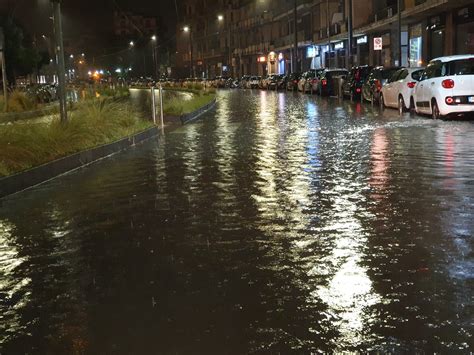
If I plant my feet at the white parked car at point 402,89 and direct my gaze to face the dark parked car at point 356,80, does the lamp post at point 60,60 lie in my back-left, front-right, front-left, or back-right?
back-left

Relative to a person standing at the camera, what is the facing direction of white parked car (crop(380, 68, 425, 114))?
facing away from the viewer and to the left of the viewer

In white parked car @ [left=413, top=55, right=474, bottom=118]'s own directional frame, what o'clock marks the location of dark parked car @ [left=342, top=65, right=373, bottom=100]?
The dark parked car is roughly at 1 o'clock from the white parked car.

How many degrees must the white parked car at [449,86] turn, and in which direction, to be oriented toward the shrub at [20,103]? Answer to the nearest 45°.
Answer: approximately 45° to its left

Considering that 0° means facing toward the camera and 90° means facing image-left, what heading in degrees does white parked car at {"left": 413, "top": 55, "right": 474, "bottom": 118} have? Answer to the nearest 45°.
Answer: approximately 135°

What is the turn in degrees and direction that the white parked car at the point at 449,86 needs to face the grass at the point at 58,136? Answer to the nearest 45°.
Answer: approximately 90° to its left

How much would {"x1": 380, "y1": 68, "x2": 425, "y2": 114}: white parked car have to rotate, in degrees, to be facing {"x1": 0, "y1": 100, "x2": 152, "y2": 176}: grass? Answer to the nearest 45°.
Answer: approximately 90° to its left

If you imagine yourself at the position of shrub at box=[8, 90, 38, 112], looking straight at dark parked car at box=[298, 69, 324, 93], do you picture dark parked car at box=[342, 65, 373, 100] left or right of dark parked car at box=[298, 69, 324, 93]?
right
